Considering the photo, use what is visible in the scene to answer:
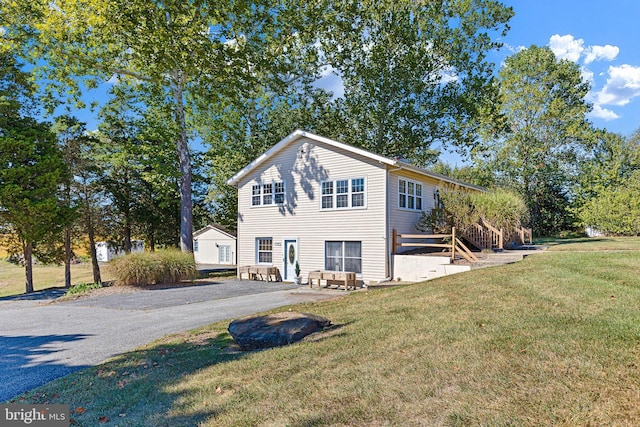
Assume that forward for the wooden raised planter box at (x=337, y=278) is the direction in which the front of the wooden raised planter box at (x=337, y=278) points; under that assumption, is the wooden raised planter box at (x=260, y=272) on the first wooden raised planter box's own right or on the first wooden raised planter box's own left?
on the first wooden raised planter box's own right

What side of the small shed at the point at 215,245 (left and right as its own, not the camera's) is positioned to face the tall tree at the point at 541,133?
left

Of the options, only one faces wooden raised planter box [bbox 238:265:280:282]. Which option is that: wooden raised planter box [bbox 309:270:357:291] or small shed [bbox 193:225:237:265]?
the small shed

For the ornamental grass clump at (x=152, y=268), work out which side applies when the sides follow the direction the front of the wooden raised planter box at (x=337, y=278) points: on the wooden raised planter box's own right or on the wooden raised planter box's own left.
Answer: on the wooden raised planter box's own right

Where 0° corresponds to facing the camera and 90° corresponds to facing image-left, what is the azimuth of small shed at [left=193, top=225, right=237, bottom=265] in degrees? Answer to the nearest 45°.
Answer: approximately 0°
